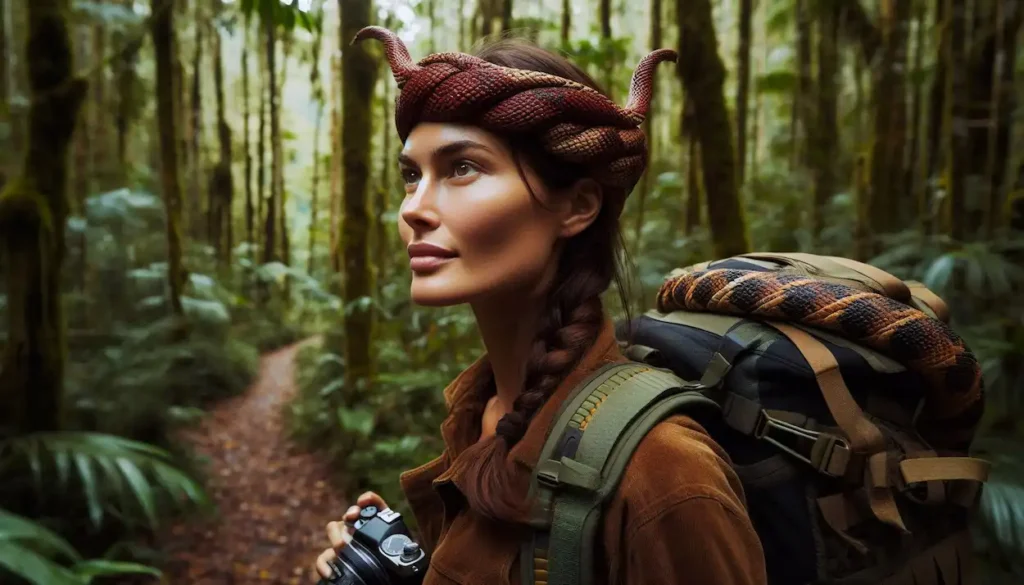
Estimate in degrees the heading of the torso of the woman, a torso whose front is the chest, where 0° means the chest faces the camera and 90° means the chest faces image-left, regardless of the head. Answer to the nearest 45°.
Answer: approximately 45°

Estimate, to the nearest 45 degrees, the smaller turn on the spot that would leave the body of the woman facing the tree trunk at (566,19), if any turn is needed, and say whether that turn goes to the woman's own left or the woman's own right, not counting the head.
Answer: approximately 135° to the woman's own right

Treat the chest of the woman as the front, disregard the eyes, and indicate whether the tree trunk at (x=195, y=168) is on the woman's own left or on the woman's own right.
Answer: on the woman's own right

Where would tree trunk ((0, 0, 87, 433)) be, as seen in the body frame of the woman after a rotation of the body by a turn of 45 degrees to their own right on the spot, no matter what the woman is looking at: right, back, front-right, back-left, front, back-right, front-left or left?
front-right

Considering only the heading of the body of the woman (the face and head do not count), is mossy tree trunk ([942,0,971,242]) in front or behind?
behind

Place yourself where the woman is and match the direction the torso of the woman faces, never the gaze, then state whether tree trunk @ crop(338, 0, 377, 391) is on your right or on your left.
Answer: on your right
